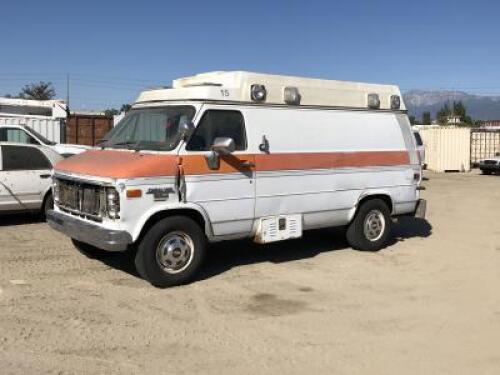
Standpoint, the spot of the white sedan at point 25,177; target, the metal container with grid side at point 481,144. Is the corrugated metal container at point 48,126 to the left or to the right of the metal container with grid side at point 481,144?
left

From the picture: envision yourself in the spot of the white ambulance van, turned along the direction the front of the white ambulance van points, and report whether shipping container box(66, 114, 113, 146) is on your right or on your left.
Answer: on your right

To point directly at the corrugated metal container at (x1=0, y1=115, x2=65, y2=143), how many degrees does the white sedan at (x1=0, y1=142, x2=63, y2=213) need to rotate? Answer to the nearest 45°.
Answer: approximately 90° to its right

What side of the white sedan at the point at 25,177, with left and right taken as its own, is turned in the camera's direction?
left

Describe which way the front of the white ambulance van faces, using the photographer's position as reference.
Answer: facing the viewer and to the left of the viewer
